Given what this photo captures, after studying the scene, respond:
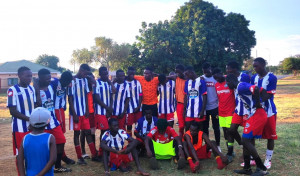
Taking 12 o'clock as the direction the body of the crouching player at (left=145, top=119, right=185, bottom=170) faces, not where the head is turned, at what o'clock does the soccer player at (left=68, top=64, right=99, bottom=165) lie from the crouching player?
The soccer player is roughly at 3 o'clock from the crouching player.

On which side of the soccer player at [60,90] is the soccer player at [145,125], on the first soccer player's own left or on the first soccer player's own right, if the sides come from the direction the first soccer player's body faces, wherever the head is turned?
on the first soccer player's own left

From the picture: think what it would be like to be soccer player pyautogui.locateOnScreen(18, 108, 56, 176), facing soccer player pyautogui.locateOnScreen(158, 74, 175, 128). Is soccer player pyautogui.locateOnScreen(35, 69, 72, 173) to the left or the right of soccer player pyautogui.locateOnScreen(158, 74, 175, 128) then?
left

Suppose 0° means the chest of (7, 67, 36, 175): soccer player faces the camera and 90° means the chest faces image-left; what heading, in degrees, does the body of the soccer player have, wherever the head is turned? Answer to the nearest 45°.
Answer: approximately 315°

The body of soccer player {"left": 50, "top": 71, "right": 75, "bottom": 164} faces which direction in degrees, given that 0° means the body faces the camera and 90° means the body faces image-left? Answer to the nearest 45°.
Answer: approximately 315°

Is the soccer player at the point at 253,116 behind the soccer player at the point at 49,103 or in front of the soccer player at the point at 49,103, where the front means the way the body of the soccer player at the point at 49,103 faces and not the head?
in front

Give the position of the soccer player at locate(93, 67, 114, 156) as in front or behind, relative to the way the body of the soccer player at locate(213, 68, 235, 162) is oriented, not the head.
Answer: in front

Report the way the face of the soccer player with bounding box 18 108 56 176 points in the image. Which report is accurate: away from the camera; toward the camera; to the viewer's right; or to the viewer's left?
away from the camera

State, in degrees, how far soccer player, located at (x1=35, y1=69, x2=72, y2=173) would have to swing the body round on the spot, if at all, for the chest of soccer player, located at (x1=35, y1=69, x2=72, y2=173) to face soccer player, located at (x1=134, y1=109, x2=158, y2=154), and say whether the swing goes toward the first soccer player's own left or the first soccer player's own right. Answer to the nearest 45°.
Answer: approximately 45° to the first soccer player's own left

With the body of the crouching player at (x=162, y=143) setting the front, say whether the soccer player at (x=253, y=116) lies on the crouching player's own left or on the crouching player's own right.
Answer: on the crouching player's own left

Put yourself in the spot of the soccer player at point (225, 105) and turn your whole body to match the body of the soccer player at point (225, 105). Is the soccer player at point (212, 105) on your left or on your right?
on your right

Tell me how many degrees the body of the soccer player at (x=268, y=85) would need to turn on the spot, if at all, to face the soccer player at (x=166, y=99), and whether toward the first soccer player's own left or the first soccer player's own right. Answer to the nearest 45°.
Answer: approximately 90° to the first soccer player's own right
